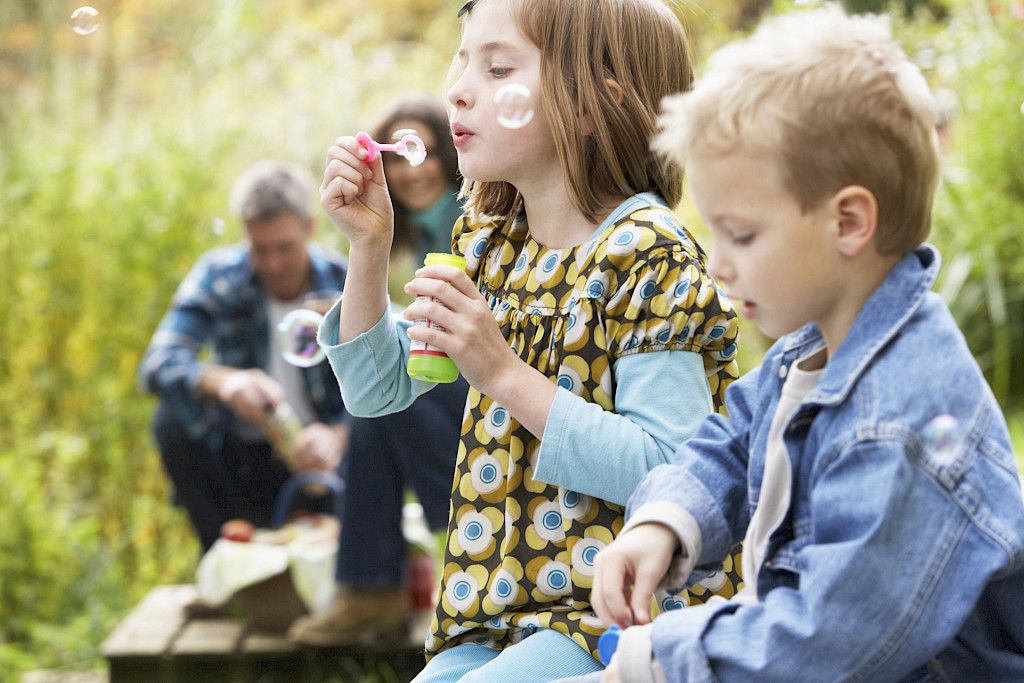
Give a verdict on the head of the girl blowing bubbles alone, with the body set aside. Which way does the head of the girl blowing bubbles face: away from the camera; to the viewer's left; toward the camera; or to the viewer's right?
to the viewer's left

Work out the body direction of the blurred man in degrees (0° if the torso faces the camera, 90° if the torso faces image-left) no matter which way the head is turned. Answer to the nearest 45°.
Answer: approximately 315°

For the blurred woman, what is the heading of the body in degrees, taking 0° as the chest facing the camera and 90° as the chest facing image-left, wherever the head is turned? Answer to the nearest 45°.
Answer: approximately 45°

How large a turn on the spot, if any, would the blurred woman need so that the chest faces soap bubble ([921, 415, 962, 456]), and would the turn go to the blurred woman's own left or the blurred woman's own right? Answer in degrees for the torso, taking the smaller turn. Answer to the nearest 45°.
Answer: approximately 45° to the blurred woman's own left

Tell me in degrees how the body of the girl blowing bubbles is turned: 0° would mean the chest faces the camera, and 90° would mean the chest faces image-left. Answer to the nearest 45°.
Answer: approximately 45°

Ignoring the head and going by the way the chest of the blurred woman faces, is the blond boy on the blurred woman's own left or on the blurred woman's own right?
on the blurred woman's own left
